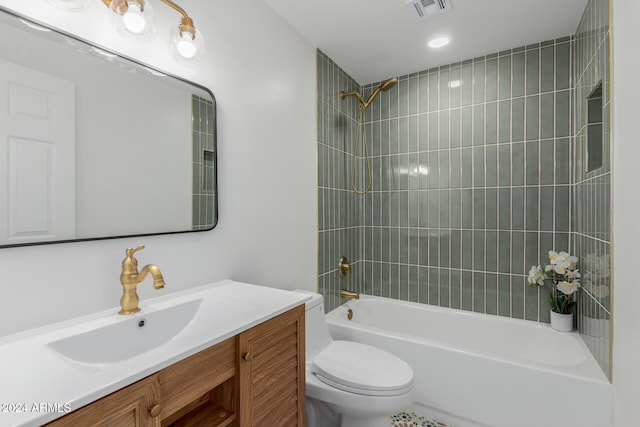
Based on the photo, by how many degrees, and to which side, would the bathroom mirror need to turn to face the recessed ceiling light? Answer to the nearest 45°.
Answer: approximately 45° to its left

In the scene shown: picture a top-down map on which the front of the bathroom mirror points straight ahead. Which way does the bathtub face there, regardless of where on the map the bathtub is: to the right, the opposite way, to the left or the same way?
to the right

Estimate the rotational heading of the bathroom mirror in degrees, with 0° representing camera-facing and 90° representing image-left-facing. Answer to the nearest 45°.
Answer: approximately 315°

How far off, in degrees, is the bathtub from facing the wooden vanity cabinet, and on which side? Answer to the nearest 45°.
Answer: approximately 45° to its right

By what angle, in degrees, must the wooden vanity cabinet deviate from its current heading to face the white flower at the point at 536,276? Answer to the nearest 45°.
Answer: approximately 45° to its left
